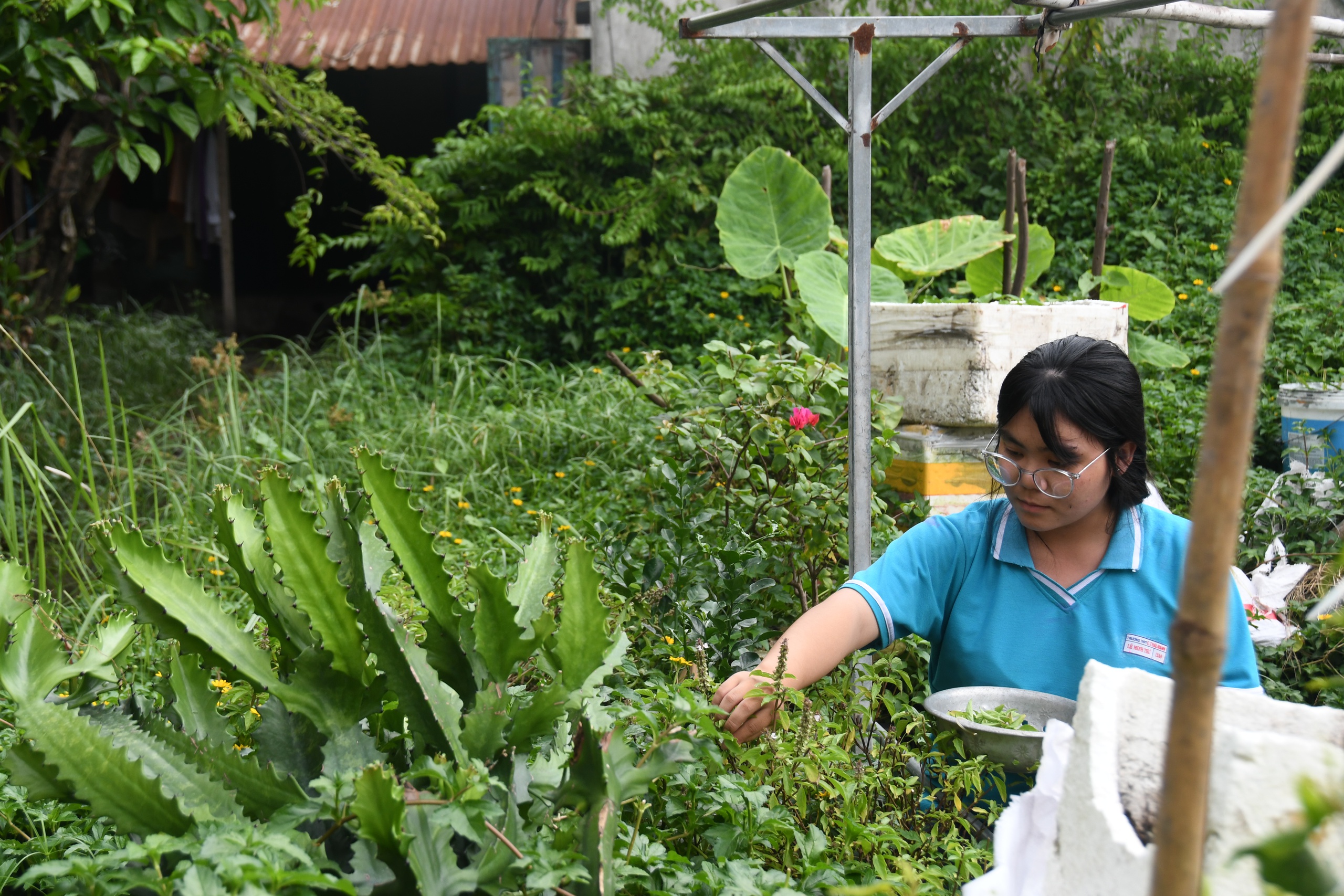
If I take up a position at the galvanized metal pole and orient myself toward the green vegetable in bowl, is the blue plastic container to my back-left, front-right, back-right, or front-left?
back-left

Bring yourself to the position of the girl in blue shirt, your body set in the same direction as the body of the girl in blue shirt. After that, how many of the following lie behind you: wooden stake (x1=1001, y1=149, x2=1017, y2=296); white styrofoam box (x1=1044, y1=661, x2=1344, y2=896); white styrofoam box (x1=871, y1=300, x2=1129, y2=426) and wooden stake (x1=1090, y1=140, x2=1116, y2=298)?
3

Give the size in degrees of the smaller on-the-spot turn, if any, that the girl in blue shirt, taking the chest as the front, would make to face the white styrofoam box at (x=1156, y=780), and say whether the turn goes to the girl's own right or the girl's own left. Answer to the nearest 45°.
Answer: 0° — they already face it

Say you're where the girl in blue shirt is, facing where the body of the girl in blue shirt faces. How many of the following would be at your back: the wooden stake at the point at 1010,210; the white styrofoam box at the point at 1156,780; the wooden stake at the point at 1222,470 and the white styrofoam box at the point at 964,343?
2

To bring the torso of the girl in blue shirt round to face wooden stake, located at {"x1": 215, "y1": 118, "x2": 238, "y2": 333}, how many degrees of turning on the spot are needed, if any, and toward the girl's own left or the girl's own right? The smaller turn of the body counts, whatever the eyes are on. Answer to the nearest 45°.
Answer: approximately 135° to the girl's own right

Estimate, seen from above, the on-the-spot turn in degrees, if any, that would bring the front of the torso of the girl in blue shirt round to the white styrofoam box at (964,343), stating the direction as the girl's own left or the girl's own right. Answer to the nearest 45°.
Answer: approximately 180°

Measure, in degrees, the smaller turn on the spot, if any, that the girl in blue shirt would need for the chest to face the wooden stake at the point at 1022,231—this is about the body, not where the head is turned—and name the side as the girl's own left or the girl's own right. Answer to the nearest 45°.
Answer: approximately 180°

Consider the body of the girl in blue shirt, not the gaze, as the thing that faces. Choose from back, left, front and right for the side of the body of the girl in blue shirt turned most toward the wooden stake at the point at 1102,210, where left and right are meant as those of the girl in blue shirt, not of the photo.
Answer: back

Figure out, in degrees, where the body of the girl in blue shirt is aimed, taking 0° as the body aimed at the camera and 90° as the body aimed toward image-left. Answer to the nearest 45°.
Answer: approximately 0°

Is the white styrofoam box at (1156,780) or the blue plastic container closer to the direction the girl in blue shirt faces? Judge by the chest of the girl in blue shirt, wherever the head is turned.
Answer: the white styrofoam box
